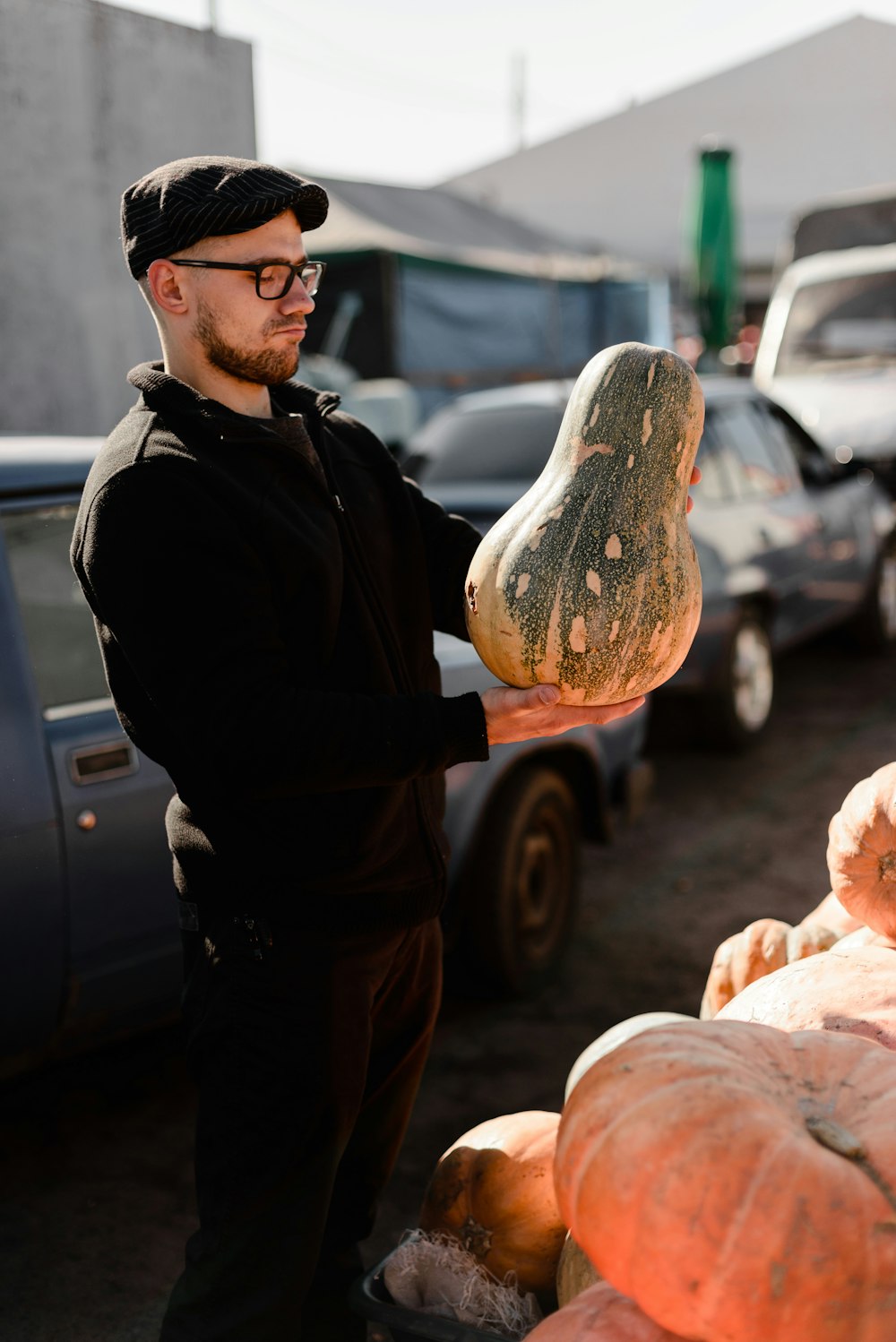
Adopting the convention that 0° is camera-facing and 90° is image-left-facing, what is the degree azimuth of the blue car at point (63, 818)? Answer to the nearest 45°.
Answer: approximately 225°

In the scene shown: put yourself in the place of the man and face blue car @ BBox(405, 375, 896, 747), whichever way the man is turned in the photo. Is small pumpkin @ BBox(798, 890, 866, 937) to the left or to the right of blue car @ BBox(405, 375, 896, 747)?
right

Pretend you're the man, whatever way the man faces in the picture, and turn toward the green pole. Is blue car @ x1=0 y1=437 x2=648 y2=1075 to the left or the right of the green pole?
left

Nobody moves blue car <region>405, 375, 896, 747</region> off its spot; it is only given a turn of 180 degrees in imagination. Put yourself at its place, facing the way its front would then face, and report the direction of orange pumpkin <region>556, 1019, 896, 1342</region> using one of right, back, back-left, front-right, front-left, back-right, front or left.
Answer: front-left

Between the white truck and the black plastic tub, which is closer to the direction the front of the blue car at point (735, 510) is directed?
the white truck

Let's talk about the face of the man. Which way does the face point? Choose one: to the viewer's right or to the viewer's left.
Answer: to the viewer's right

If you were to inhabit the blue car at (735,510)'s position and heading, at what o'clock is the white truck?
The white truck is roughly at 11 o'clock from the blue car.

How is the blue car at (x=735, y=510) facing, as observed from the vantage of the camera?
facing away from the viewer and to the right of the viewer

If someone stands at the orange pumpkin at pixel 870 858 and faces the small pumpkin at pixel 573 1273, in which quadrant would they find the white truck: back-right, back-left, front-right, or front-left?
back-right

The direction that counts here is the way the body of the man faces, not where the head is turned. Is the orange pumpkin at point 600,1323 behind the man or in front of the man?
in front
